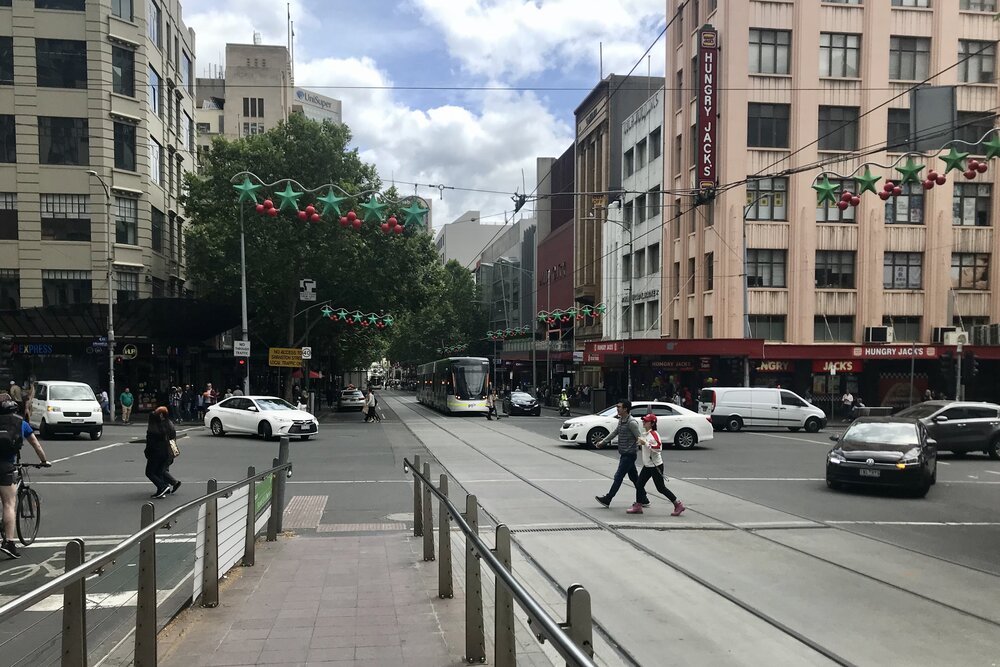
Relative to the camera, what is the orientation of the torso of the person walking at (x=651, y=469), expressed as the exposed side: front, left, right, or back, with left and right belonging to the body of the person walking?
left

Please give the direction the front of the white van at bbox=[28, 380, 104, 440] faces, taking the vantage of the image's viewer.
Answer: facing the viewer and to the right of the viewer

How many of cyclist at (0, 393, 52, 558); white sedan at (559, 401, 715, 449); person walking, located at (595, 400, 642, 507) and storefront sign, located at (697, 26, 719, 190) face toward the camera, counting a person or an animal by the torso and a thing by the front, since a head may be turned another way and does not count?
1

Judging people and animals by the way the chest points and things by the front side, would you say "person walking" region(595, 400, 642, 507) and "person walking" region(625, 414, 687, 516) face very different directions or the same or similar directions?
same or similar directions

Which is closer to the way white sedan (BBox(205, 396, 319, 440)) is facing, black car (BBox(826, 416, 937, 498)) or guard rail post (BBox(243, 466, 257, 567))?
the black car

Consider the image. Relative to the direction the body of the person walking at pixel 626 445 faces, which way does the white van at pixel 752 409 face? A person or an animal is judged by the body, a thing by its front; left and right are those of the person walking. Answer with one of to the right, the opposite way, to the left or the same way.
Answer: the opposite way

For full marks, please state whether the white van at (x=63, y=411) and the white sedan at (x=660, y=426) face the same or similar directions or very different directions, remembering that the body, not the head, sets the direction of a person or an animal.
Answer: very different directions

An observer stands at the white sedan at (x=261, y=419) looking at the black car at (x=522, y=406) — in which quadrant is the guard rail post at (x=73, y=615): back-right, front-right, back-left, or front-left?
back-right

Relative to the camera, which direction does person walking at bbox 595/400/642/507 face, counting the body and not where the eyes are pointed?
to the viewer's left

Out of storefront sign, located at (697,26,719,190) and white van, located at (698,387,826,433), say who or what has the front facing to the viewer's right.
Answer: the white van

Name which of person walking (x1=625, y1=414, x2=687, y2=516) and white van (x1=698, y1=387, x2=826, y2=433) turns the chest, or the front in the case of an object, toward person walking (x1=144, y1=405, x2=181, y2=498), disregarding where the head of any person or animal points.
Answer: person walking (x1=625, y1=414, x2=687, y2=516)

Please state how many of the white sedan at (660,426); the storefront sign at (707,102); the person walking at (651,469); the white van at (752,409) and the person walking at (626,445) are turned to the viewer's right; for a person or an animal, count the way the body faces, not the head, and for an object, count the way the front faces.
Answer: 1

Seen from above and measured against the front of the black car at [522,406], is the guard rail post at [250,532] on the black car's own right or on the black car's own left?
on the black car's own right

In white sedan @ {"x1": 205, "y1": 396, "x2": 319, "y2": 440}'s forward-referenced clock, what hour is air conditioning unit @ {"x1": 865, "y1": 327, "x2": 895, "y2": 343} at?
The air conditioning unit is roughly at 10 o'clock from the white sedan.

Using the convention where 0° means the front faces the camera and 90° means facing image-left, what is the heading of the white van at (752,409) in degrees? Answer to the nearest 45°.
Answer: approximately 270°

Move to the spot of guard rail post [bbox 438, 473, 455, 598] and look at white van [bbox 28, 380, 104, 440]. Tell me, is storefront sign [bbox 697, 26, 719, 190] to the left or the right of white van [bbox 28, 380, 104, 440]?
right

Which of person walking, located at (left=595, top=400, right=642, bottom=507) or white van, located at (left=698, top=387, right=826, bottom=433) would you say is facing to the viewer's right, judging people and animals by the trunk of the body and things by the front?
the white van
